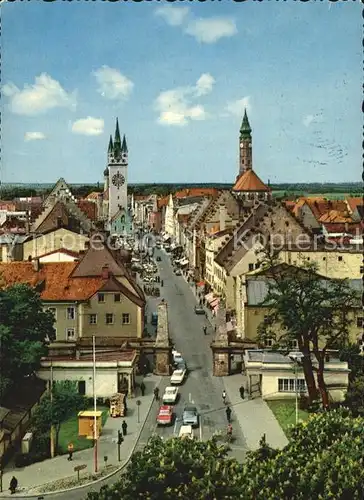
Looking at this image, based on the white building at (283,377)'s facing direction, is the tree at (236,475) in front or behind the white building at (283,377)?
in front

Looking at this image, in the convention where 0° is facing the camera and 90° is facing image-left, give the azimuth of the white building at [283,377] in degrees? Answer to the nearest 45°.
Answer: approximately 0°

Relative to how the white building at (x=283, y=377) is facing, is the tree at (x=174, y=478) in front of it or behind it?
in front

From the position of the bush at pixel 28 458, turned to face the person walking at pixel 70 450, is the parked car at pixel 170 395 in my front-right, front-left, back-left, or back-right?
front-left

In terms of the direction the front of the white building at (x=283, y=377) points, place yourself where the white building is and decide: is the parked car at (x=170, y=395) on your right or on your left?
on your right

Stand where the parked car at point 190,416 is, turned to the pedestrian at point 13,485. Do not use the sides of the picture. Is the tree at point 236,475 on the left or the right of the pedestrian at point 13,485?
left
